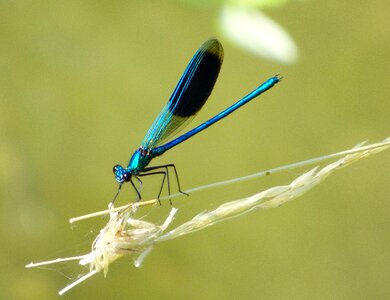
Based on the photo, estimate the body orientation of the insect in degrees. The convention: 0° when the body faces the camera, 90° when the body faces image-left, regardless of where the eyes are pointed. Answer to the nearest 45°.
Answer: approximately 90°
